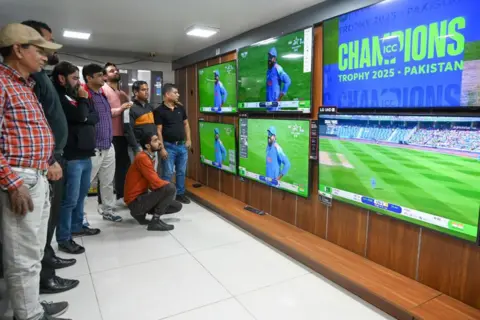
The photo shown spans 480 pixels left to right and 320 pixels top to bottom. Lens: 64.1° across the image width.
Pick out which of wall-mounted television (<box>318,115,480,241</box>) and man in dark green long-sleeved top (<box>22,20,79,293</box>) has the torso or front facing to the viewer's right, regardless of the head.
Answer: the man in dark green long-sleeved top

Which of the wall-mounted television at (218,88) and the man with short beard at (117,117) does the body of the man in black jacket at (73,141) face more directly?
the wall-mounted television

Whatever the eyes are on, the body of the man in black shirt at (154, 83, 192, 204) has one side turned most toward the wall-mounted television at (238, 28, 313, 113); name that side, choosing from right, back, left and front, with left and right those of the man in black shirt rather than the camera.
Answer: front

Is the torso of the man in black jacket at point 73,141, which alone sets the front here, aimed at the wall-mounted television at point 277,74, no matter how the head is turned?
yes

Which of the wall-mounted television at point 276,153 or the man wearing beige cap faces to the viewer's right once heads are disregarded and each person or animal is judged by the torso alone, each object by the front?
the man wearing beige cap

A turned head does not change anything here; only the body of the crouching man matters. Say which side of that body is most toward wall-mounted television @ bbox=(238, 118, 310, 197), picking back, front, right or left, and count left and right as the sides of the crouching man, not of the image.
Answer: front

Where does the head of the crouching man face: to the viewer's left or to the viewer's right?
to the viewer's right

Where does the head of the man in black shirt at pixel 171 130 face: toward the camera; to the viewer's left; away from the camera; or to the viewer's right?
to the viewer's right

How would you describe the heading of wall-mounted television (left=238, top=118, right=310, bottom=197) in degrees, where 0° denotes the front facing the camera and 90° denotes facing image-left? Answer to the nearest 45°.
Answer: approximately 45°

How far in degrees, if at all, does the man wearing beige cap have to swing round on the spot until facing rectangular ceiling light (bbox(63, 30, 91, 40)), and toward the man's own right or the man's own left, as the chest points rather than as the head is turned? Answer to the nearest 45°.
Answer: approximately 90° to the man's own left

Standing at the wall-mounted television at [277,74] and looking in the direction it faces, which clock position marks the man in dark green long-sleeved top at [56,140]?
The man in dark green long-sleeved top is roughly at 12 o'clock from the wall-mounted television.

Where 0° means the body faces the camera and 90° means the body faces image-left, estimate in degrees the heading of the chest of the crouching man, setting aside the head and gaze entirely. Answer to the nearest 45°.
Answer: approximately 270°
